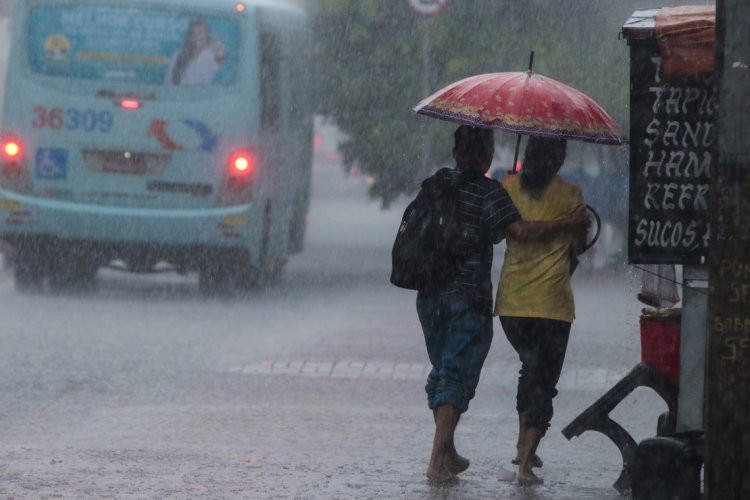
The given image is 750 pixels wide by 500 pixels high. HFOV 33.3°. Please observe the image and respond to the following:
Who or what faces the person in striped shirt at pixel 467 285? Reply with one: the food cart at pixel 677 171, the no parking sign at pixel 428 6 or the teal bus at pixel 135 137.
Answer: the no parking sign

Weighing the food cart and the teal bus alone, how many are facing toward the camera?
1

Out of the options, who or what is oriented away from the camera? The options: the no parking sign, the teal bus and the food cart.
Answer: the teal bus

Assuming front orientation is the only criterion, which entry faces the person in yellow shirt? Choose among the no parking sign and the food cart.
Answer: the no parking sign

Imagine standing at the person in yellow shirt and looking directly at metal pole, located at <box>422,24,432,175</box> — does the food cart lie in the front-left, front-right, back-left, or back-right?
back-right

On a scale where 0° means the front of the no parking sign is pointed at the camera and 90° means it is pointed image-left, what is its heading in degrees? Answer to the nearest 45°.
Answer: approximately 0°

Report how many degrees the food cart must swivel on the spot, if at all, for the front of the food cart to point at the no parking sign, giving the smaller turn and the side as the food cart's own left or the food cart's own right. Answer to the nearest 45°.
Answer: approximately 180°

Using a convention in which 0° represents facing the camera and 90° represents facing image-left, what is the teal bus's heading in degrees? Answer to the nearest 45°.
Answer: approximately 180°

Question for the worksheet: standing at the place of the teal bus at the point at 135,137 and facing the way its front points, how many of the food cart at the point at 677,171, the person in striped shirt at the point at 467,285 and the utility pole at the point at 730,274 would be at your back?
3

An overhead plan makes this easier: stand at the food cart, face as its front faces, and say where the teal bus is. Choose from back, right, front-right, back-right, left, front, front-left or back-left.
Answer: back-right

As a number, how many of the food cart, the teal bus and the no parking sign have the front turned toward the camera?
2

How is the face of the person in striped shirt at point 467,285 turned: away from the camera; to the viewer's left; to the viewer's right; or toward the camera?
away from the camera

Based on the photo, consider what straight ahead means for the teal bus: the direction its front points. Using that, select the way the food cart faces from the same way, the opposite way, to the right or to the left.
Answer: the opposite way
